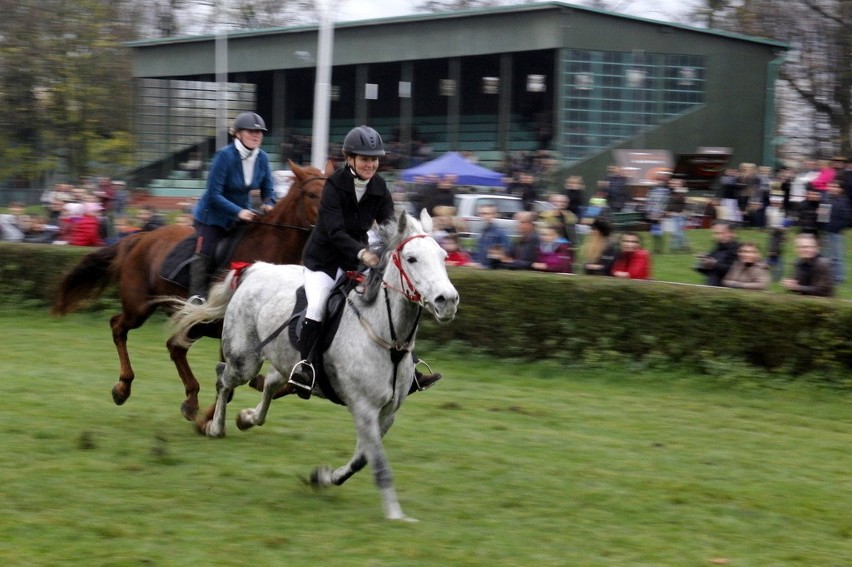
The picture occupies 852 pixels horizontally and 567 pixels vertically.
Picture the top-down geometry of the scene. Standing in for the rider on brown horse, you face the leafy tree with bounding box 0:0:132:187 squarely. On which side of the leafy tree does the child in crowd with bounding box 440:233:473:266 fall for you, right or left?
right

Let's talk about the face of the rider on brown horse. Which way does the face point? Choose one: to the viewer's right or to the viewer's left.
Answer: to the viewer's right

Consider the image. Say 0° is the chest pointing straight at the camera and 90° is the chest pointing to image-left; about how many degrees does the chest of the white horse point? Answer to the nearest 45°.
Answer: approximately 315°

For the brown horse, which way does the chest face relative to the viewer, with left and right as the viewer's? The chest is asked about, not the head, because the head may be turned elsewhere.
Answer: facing to the right of the viewer

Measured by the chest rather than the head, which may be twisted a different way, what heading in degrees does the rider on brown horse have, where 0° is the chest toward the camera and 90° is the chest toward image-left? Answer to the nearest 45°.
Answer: approximately 315°

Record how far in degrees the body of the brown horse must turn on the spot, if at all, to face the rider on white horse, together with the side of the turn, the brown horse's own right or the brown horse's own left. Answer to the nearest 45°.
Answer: approximately 90° to the brown horse's own right

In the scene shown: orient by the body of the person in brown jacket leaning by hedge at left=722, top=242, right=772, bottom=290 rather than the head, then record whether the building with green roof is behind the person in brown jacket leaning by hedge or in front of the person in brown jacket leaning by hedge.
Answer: behind

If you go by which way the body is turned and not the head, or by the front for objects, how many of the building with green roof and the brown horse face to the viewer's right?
1

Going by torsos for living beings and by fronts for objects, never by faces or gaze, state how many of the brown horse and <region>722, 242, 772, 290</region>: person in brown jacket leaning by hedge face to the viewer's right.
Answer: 1
